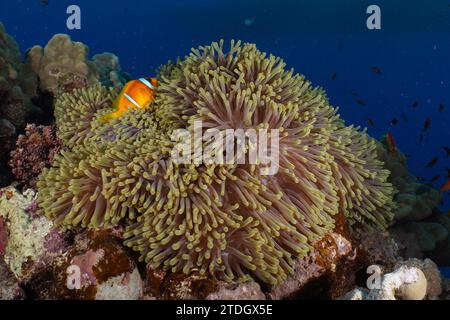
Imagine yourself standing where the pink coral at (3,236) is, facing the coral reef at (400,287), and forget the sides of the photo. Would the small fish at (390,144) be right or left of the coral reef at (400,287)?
left
